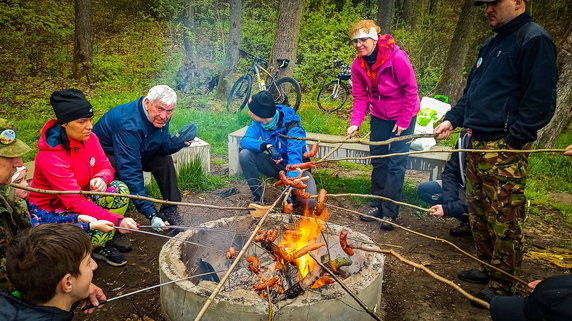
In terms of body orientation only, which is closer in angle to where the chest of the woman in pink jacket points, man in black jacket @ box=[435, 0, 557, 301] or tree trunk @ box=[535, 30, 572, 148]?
the man in black jacket

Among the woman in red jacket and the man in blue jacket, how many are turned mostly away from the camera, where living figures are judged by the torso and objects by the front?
0

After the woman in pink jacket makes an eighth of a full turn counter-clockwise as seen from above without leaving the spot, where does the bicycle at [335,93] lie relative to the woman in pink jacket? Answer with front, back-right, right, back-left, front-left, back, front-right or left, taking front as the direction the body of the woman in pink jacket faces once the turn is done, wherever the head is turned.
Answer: back

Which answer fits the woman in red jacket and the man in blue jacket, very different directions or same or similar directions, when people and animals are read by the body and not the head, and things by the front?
same or similar directions

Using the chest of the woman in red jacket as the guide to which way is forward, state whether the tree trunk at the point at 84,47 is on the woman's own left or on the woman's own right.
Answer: on the woman's own left

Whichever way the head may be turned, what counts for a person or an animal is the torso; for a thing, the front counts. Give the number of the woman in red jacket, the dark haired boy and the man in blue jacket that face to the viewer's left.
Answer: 0

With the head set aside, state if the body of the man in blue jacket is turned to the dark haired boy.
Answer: no

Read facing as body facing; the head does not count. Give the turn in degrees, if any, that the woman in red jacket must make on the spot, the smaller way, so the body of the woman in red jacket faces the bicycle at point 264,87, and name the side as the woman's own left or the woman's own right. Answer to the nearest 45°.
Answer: approximately 90° to the woman's own left

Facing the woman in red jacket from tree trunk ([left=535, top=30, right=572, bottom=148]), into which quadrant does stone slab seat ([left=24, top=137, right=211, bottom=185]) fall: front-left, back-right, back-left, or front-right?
front-right

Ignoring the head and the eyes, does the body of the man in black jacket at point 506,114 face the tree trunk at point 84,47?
no

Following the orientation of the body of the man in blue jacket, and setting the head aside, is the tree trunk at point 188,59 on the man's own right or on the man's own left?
on the man's own left

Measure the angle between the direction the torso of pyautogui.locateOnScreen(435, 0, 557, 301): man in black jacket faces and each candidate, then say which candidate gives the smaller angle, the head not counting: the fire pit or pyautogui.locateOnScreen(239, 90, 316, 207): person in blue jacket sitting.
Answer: the fire pit

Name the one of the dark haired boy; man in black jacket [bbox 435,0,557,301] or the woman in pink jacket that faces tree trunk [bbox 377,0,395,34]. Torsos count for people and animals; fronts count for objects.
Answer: the dark haired boy

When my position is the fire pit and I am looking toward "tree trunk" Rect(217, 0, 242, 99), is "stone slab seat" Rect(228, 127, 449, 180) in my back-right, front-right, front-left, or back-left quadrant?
front-right

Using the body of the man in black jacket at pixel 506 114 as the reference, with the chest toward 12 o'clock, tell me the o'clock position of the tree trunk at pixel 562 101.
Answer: The tree trunk is roughly at 5 o'clock from the man in black jacket.

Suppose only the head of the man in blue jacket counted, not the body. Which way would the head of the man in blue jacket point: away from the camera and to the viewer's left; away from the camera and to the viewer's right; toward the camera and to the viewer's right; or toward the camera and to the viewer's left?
toward the camera and to the viewer's right

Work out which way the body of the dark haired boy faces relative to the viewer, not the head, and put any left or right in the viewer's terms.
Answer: facing away from the viewer and to the right of the viewer

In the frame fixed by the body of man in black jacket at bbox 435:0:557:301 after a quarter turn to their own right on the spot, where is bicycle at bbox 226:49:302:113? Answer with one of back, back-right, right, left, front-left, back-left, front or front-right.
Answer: front

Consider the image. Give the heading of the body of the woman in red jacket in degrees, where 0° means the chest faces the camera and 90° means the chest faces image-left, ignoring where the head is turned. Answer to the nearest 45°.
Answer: approximately 315°

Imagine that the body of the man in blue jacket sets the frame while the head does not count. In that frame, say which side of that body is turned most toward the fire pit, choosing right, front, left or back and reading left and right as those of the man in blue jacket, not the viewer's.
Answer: front

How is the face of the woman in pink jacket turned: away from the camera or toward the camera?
toward the camera

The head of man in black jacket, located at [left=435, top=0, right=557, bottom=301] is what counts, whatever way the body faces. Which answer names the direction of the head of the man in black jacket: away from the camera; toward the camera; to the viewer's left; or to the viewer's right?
to the viewer's left

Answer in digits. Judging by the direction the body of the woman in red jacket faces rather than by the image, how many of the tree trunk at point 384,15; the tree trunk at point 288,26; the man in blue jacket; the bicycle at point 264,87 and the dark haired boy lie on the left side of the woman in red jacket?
4
